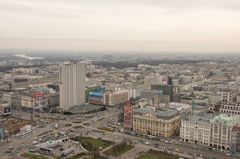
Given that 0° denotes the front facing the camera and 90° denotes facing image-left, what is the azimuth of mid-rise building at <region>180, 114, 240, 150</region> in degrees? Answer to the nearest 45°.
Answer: approximately 45°

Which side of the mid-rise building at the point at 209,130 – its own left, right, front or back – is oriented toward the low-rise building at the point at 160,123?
right

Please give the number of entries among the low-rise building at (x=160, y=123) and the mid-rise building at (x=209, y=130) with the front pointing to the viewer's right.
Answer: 0

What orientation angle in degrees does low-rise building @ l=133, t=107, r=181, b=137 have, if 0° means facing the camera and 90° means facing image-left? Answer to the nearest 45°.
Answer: approximately 45°

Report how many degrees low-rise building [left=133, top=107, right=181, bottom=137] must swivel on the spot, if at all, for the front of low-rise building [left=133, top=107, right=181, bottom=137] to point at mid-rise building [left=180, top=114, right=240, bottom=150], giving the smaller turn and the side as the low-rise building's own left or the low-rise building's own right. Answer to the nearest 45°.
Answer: approximately 90° to the low-rise building's own left
